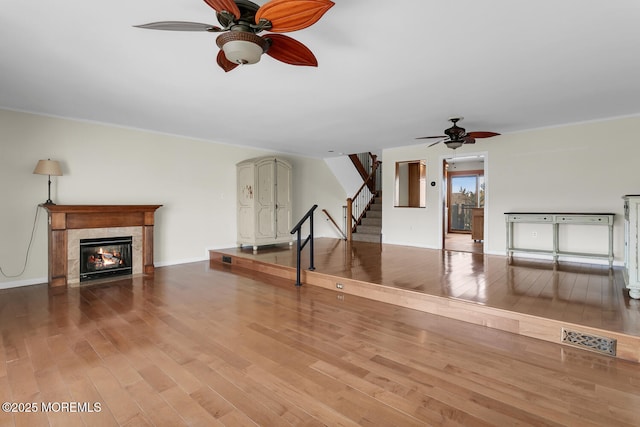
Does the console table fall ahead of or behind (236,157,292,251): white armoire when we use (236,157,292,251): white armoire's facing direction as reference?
ahead

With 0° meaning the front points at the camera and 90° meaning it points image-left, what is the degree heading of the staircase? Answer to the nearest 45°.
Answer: approximately 45°

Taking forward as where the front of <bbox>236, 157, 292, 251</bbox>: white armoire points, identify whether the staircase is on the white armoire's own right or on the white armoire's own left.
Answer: on the white armoire's own left

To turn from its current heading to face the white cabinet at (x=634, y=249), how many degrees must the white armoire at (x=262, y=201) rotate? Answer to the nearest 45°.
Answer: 0° — it already faces it

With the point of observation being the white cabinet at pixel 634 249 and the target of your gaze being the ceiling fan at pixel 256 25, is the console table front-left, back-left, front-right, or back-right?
back-right

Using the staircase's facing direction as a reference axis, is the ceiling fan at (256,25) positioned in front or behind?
in front

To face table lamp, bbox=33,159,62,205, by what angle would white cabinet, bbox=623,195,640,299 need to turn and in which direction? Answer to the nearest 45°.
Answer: approximately 45° to its right

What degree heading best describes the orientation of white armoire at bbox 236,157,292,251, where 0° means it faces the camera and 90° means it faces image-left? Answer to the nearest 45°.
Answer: approximately 315°
